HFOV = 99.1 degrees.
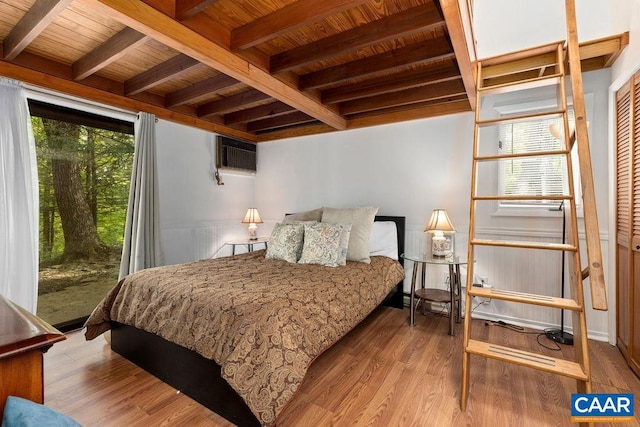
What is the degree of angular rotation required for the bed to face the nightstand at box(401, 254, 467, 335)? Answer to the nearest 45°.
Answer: approximately 135° to its left

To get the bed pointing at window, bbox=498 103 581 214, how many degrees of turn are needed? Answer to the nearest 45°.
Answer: approximately 135° to its left

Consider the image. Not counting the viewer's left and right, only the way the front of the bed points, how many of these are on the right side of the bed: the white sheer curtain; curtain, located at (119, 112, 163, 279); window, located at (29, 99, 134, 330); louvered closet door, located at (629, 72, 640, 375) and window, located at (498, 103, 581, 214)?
3

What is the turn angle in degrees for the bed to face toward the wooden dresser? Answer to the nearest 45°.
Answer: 0° — it already faces it

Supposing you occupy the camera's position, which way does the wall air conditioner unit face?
facing the viewer and to the right of the viewer

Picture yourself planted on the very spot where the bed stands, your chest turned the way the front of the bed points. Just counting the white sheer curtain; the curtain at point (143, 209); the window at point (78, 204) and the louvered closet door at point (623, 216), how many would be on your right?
3

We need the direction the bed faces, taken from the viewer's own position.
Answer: facing the viewer and to the left of the viewer

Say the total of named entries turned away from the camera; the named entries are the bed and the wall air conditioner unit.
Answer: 0
